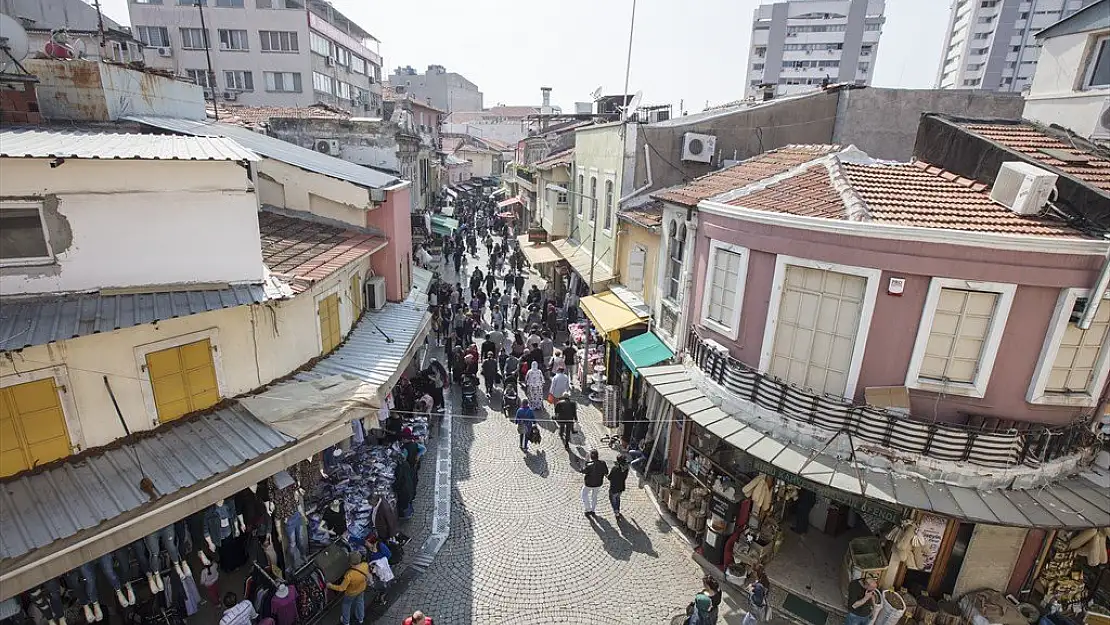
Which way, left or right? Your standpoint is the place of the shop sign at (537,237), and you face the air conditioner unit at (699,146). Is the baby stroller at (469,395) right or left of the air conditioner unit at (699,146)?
right

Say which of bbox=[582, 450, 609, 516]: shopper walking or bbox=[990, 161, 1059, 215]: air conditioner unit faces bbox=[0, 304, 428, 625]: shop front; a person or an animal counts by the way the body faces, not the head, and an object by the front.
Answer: the air conditioner unit

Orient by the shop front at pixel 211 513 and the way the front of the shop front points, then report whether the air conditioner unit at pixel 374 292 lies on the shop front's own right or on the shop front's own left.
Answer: on the shop front's own left

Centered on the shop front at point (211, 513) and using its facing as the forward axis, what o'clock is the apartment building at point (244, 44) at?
The apartment building is roughly at 8 o'clock from the shop front.

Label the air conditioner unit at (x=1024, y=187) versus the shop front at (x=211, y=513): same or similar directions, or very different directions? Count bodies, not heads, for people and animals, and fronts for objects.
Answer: very different directions

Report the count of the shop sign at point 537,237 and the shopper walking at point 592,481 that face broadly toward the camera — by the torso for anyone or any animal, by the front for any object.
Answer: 1

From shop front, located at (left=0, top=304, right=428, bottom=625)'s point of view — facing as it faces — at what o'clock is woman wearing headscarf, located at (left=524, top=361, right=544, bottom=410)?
The woman wearing headscarf is roughly at 10 o'clock from the shop front.
